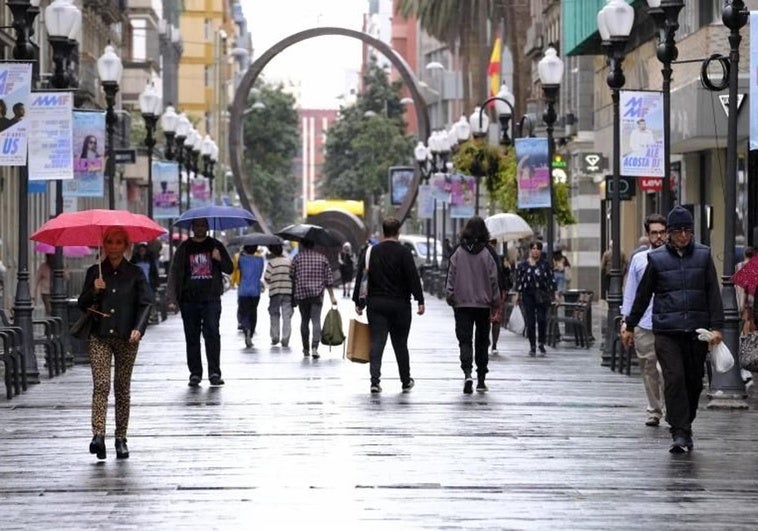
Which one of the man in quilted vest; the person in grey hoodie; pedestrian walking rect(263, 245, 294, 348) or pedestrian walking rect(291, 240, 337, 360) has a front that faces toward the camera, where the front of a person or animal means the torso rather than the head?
the man in quilted vest

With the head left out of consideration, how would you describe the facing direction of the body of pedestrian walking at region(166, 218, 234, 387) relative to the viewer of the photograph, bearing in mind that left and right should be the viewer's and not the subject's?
facing the viewer

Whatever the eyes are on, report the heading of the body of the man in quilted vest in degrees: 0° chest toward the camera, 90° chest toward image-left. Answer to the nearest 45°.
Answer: approximately 0°

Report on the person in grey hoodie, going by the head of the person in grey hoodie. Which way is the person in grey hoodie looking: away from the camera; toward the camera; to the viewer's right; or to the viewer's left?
away from the camera

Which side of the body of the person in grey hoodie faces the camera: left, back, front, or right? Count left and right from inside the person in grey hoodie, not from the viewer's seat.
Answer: back

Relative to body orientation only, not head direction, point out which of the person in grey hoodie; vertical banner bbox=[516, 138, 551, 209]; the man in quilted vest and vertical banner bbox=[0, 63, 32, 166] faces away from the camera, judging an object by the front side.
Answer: the person in grey hoodie

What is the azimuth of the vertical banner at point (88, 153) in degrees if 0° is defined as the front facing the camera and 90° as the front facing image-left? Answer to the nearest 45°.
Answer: approximately 0°

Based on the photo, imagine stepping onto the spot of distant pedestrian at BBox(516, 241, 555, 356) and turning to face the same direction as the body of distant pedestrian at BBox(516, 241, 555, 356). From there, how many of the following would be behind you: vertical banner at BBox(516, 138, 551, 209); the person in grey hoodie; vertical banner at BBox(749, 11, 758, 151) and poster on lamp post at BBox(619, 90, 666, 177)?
1

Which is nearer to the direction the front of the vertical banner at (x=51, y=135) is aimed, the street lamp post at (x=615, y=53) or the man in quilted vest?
the man in quilted vest

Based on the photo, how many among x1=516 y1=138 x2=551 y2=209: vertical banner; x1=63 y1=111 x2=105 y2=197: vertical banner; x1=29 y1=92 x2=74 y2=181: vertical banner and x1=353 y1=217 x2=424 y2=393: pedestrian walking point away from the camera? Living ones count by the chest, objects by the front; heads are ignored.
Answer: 1

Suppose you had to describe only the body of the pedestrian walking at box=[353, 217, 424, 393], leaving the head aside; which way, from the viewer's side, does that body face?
away from the camera

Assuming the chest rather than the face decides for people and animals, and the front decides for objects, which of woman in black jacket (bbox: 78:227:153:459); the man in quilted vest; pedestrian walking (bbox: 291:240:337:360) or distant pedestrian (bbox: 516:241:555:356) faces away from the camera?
the pedestrian walking

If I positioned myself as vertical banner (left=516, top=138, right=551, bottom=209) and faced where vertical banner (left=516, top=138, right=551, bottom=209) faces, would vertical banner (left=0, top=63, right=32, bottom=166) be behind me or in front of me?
in front

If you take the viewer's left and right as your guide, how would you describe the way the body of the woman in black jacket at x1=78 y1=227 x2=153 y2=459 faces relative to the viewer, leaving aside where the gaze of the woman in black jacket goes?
facing the viewer

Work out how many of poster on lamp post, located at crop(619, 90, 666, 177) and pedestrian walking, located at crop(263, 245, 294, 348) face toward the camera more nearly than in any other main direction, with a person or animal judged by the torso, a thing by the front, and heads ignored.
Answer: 1

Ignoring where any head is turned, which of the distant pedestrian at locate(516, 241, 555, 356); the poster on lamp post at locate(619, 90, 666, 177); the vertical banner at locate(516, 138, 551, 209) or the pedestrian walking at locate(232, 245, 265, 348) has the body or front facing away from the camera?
the pedestrian walking

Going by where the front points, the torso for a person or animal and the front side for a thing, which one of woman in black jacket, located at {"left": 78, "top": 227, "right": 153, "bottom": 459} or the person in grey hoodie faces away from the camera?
the person in grey hoodie

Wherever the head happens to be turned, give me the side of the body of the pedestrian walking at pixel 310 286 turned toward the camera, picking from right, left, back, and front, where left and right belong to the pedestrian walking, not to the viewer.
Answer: back
